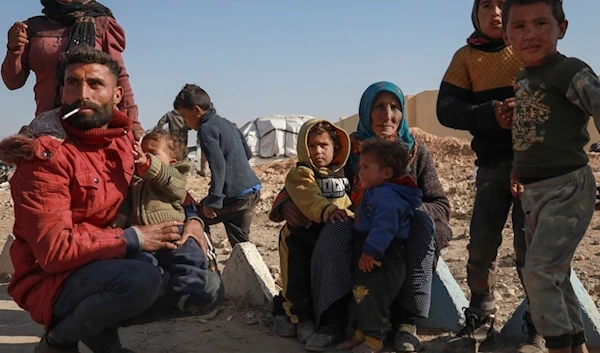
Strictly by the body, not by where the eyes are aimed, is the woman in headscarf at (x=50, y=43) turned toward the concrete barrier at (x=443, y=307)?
no

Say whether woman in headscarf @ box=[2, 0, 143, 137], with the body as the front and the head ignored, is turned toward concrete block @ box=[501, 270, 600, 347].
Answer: no

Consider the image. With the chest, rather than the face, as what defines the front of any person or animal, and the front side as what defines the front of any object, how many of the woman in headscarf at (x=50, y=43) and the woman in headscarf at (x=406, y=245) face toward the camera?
2

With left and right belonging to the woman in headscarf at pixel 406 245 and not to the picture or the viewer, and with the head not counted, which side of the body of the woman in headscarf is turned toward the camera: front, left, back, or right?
front

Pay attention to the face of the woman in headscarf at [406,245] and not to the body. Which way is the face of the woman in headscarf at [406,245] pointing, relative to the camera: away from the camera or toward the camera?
toward the camera

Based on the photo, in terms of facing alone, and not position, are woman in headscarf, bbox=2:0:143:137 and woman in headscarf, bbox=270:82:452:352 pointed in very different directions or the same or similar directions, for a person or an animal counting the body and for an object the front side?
same or similar directions

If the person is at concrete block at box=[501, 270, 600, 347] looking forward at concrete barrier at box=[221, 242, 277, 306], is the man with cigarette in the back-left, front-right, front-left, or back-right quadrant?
front-left

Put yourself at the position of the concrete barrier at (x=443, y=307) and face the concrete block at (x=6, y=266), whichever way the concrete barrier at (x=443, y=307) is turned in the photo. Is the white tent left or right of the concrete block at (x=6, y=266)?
right

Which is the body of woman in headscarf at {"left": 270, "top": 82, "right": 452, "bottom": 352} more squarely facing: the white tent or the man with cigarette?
the man with cigarette

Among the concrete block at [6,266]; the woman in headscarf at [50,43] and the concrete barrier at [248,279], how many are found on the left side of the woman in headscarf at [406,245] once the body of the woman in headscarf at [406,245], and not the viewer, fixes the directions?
0

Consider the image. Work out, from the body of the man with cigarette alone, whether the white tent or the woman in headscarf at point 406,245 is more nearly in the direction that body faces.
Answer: the woman in headscarf

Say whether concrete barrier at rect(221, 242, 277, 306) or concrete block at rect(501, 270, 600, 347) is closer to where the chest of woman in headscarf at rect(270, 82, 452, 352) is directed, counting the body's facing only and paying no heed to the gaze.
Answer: the concrete block

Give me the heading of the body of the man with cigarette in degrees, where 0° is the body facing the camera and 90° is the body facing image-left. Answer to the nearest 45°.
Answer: approximately 315°

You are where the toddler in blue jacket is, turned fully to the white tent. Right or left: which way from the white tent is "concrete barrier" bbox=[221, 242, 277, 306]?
left

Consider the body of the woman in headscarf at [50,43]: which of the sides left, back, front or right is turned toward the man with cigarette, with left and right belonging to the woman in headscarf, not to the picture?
front

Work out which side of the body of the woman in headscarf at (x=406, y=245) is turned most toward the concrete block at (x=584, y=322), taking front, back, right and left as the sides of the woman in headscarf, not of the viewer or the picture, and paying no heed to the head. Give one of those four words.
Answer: left
